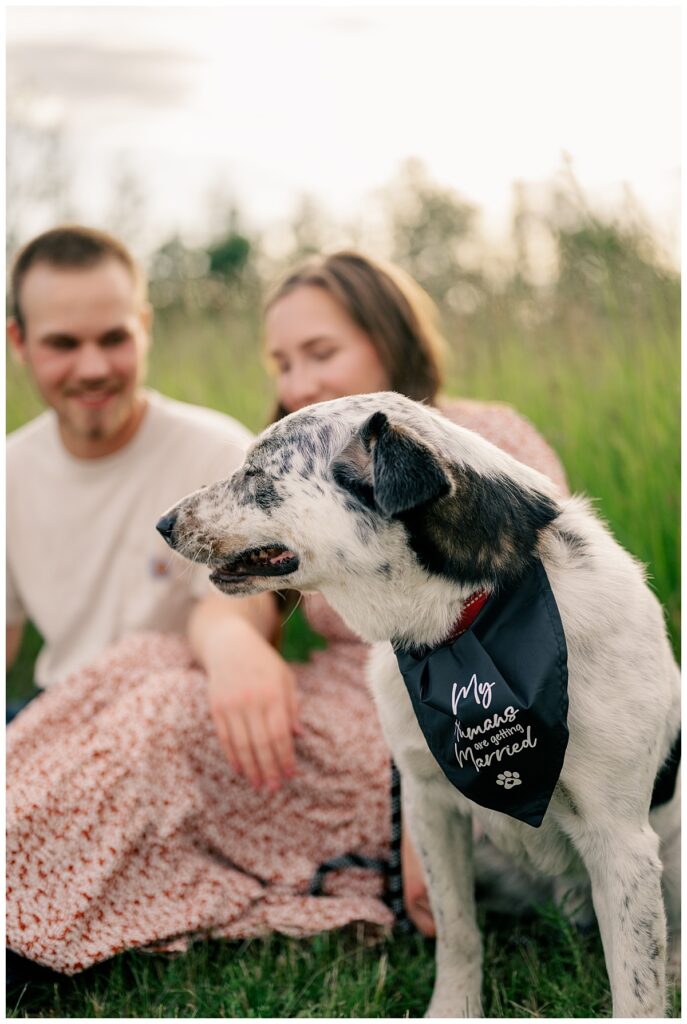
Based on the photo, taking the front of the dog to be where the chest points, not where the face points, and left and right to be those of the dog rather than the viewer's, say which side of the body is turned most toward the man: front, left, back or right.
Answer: right

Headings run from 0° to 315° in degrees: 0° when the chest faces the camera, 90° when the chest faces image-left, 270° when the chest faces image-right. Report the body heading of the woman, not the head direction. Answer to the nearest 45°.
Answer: approximately 45°

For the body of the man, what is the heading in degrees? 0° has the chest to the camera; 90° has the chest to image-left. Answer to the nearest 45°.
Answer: approximately 0°

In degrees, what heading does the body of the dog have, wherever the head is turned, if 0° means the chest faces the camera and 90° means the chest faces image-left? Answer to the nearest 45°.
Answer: approximately 45°

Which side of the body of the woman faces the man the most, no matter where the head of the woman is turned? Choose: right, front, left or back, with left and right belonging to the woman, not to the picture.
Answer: right
